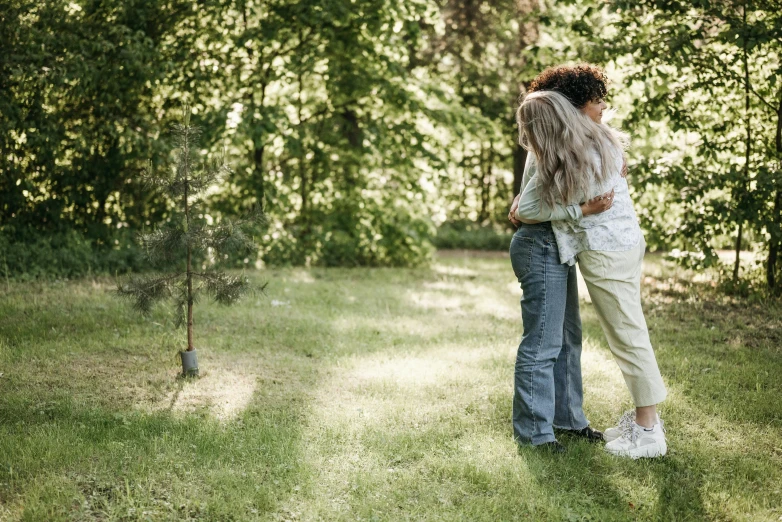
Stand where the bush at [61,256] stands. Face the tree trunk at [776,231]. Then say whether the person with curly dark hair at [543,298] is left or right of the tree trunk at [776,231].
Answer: right

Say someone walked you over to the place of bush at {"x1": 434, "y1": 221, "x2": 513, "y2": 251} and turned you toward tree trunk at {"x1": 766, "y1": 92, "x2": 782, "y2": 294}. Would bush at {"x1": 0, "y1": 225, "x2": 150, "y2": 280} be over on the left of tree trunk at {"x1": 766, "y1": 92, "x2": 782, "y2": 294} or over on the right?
right

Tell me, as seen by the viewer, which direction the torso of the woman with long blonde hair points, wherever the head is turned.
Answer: to the viewer's left

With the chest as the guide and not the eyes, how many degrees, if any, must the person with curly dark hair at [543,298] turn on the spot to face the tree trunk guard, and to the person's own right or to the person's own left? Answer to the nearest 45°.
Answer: approximately 180°

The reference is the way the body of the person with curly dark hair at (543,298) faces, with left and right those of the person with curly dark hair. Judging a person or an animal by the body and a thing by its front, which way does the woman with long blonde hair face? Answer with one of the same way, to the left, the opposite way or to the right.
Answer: the opposite way

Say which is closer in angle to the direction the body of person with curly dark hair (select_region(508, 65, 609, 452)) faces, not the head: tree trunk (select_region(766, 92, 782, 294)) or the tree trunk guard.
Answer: the tree trunk

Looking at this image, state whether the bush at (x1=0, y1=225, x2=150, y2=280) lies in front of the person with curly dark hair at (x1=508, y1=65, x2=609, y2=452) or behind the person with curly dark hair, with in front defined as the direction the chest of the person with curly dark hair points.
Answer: behind
